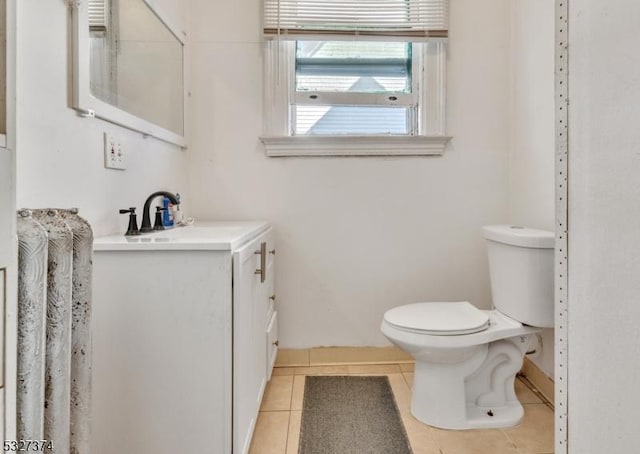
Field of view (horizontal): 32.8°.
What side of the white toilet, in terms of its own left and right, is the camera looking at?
left

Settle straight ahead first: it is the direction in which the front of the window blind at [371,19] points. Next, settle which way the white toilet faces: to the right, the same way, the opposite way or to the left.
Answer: to the right

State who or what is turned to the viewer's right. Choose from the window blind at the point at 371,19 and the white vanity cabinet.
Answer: the white vanity cabinet

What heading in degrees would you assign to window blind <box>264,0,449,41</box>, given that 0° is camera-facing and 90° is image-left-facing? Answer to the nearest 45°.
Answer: approximately 0°

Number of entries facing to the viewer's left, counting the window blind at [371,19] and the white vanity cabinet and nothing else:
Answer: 0

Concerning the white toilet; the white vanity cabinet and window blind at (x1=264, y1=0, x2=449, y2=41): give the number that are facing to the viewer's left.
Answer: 1

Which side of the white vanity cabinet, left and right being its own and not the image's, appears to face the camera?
right
